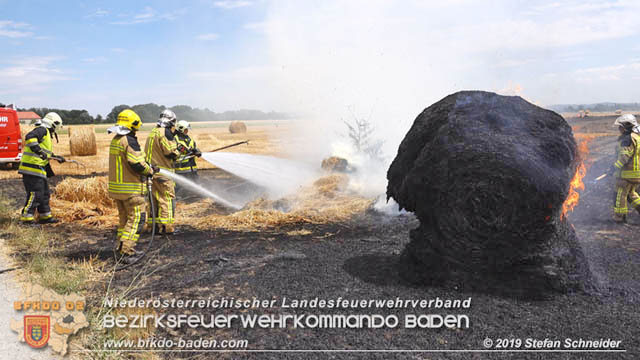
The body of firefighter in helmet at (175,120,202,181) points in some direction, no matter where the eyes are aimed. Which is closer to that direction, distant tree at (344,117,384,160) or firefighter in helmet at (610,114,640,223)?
the firefighter in helmet

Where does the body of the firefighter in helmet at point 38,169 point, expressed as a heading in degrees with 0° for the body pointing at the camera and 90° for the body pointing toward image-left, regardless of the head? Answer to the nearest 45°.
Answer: approximately 270°

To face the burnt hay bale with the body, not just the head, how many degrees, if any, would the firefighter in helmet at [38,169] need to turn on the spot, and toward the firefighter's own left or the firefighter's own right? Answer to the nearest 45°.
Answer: approximately 45° to the firefighter's own right

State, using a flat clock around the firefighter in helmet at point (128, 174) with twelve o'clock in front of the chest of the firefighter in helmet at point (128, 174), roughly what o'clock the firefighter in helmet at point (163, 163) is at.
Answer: the firefighter in helmet at point (163, 163) is roughly at 11 o'clock from the firefighter in helmet at point (128, 174).

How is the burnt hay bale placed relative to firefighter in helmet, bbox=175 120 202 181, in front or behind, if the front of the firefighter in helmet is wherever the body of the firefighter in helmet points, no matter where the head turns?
in front

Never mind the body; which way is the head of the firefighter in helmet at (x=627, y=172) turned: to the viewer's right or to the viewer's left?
to the viewer's left

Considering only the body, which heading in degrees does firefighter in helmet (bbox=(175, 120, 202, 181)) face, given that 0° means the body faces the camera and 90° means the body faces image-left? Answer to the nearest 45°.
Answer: approximately 315°

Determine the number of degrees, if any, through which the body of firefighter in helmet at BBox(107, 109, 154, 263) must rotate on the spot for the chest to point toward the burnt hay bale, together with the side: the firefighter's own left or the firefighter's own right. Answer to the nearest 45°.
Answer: approximately 90° to the firefighter's own right

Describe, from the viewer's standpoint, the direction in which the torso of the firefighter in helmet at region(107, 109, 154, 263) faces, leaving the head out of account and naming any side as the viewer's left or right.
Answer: facing away from the viewer and to the right of the viewer

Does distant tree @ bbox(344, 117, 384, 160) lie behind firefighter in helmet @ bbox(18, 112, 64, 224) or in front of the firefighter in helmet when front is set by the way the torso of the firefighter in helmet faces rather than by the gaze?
in front

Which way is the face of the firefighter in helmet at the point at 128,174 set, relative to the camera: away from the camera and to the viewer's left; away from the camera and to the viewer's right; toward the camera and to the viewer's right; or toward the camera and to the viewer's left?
away from the camera and to the viewer's right

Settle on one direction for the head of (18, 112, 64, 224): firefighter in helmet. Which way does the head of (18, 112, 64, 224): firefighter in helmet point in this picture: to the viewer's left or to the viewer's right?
to the viewer's right

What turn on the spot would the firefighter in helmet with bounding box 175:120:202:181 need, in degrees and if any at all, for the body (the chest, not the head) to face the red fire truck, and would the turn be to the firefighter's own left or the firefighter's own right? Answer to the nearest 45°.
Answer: approximately 180°

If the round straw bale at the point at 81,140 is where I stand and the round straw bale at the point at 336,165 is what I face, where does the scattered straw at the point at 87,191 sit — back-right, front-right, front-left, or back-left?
front-right

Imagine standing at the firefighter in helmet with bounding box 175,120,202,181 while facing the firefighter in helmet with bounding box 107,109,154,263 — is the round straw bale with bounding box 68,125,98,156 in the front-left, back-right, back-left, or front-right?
back-right

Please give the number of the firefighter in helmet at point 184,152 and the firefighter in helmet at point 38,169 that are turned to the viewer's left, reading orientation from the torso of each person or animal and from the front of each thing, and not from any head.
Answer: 0

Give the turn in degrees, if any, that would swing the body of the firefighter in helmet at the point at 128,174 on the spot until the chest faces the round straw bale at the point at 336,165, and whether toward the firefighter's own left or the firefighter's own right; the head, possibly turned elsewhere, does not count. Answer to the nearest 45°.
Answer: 0° — they already face it
